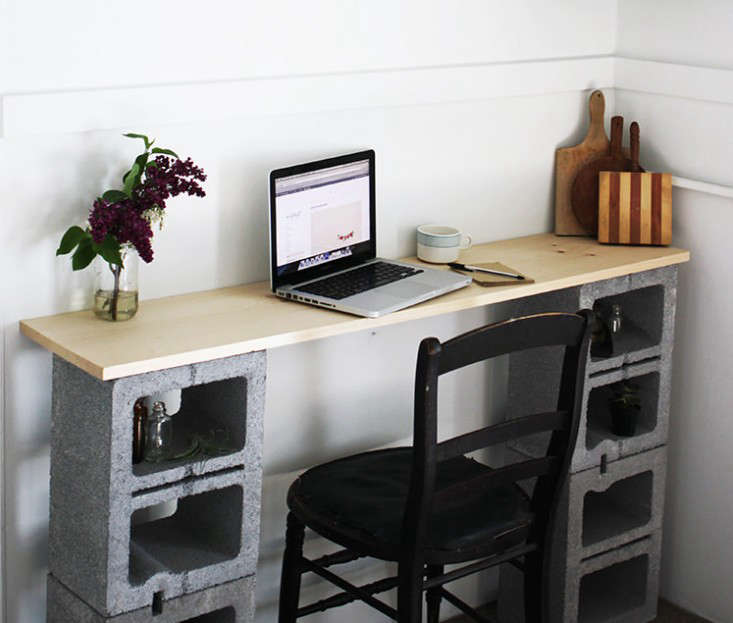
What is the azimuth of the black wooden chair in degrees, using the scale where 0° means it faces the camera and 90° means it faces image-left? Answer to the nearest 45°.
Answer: approximately 135°

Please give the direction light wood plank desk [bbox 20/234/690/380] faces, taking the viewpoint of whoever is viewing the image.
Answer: facing the viewer and to the right of the viewer

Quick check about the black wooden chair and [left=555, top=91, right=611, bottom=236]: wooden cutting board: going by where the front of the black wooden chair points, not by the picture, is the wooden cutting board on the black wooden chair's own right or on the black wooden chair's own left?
on the black wooden chair's own right

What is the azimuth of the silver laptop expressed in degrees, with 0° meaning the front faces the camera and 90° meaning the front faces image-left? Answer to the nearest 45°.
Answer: approximately 315°

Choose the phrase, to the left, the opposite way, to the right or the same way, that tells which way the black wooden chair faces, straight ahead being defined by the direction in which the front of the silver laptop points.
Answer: the opposite way
